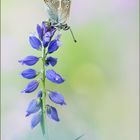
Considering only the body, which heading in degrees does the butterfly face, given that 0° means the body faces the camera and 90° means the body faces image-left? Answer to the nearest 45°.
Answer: approximately 270°
